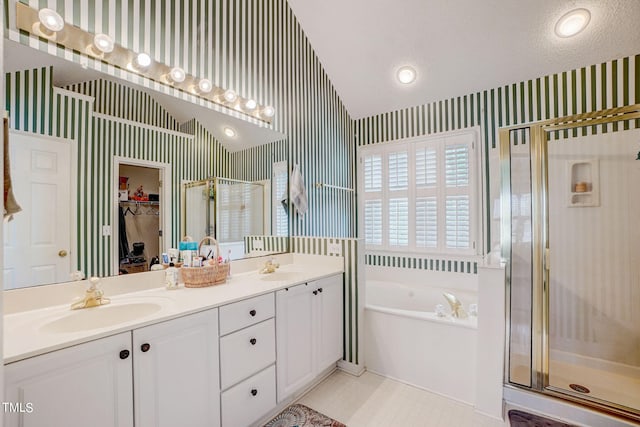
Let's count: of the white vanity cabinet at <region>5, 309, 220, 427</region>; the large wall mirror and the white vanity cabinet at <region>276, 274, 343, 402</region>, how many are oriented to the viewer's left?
0

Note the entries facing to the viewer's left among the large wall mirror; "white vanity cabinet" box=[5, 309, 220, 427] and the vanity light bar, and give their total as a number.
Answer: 0

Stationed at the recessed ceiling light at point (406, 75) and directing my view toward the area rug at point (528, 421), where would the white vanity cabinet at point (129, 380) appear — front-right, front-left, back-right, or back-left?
front-right

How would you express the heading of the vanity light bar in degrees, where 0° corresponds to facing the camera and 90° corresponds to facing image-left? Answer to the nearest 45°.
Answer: approximately 315°

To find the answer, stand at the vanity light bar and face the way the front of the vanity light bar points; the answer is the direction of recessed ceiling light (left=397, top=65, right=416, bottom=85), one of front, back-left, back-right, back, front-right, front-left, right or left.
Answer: front-left

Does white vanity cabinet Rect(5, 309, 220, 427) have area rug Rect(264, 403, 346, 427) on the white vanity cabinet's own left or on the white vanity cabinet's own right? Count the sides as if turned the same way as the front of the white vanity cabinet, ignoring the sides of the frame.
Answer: on the white vanity cabinet's own left

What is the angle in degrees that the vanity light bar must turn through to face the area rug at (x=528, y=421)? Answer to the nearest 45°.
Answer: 0° — it already faces it

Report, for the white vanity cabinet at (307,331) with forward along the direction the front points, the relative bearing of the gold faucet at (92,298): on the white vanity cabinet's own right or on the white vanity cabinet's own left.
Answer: on the white vanity cabinet's own right

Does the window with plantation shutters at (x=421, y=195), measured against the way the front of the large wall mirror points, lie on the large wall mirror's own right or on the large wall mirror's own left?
on the large wall mirror's own left

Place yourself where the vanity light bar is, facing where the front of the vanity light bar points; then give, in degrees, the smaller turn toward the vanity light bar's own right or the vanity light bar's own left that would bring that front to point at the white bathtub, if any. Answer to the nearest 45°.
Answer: approximately 45° to the vanity light bar's own left

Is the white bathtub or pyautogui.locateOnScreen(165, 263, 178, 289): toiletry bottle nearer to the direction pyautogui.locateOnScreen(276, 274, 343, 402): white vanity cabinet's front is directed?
the white bathtub

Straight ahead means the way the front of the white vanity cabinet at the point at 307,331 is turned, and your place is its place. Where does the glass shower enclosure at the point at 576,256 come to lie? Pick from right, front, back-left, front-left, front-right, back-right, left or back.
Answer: front-left

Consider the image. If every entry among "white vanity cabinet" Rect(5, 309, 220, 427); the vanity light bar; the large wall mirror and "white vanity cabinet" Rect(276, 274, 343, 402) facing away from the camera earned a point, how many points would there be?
0
